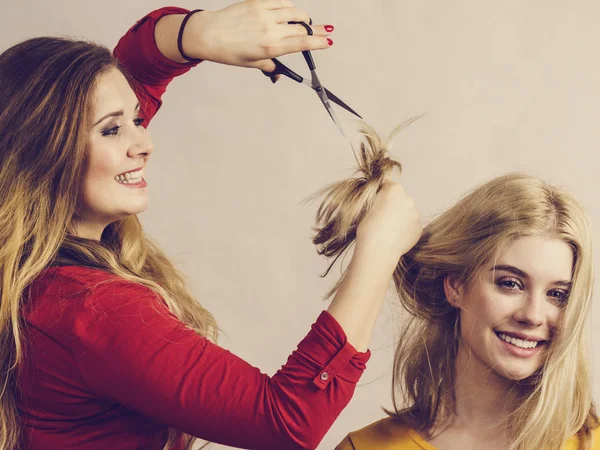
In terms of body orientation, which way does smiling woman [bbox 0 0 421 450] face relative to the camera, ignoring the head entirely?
to the viewer's right

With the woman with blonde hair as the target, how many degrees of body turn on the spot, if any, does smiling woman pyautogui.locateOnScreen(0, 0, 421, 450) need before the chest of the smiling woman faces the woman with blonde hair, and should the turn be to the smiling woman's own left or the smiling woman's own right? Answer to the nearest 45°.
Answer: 0° — they already face them
